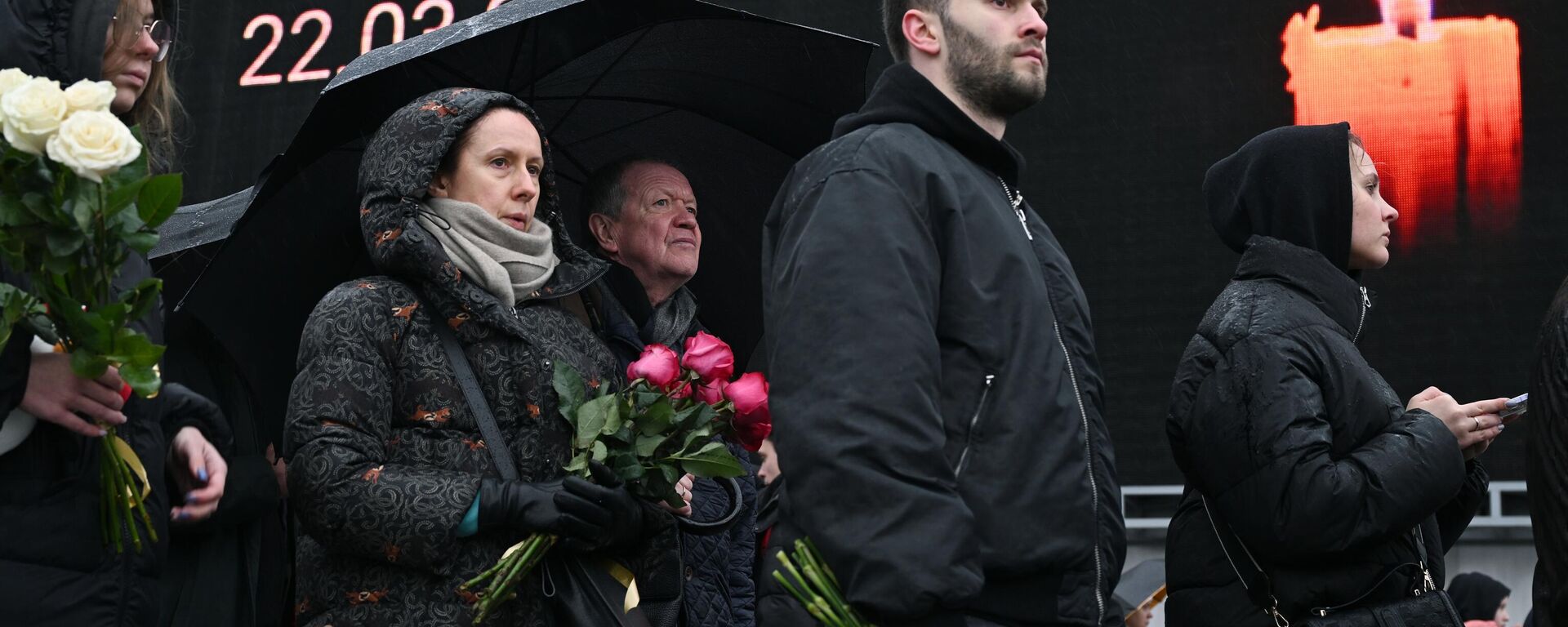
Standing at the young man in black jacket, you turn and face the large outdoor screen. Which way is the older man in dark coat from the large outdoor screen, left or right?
left

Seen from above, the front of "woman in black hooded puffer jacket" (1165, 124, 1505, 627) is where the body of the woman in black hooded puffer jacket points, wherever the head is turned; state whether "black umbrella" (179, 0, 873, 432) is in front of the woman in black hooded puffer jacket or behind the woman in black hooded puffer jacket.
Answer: behind

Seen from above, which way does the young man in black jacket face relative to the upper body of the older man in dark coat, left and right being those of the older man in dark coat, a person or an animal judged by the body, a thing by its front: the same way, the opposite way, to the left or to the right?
the same way

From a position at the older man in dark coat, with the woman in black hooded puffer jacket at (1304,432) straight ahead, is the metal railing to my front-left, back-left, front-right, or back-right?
front-left

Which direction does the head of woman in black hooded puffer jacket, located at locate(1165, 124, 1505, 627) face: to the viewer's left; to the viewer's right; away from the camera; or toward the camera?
to the viewer's right

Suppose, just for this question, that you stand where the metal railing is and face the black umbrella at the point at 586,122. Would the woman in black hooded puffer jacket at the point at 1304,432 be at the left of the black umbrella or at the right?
left

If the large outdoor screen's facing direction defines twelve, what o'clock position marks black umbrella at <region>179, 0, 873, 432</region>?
The black umbrella is roughly at 2 o'clock from the large outdoor screen.

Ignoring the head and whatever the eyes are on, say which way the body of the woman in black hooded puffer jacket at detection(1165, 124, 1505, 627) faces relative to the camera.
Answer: to the viewer's right

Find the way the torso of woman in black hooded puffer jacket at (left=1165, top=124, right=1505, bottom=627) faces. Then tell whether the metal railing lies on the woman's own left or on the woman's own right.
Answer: on the woman's own left

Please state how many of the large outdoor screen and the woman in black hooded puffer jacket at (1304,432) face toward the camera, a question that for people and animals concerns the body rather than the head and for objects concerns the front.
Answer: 1

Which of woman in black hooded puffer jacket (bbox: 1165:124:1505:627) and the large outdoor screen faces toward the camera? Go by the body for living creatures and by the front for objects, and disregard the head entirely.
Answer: the large outdoor screen

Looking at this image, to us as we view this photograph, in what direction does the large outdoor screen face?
facing the viewer

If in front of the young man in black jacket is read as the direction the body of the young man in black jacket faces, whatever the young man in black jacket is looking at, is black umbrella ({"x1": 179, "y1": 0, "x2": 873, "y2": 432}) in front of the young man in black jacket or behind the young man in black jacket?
behind

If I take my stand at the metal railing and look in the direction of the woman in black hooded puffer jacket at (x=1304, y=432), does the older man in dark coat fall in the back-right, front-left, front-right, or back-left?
front-right
